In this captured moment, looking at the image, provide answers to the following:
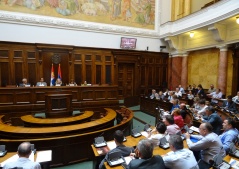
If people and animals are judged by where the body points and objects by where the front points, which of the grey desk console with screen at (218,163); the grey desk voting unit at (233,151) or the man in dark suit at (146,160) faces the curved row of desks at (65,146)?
the man in dark suit

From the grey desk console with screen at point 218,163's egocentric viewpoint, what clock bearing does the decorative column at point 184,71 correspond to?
The decorative column is roughly at 7 o'clock from the grey desk console with screen.

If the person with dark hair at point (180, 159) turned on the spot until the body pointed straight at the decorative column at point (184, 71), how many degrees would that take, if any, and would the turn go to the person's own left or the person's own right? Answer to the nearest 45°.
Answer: approximately 45° to the person's own right

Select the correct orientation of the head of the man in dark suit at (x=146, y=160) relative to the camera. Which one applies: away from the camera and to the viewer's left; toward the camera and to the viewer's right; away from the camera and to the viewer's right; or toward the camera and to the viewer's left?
away from the camera and to the viewer's left

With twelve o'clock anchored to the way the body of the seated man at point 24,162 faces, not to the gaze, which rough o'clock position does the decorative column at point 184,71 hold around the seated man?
The decorative column is roughly at 2 o'clock from the seated man.

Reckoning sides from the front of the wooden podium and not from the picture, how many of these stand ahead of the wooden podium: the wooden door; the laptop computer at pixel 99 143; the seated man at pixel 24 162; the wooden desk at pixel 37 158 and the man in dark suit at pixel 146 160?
4

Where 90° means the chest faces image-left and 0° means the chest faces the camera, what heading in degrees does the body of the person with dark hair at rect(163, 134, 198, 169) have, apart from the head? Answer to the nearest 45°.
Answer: approximately 135°

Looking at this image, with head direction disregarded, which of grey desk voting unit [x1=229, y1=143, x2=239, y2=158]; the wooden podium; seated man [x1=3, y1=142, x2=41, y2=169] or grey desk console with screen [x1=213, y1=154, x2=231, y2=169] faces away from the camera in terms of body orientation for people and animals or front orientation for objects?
the seated man

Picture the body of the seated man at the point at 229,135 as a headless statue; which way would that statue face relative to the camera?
to the viewer's left

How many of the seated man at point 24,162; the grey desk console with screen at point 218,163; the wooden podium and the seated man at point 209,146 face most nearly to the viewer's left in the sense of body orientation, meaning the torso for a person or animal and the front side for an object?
1

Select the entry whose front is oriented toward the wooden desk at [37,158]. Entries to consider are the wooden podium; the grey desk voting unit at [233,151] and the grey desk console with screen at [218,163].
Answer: the wooden podium

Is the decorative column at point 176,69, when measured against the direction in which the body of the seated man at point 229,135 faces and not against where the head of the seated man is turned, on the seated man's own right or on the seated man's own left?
on the seated man's own right

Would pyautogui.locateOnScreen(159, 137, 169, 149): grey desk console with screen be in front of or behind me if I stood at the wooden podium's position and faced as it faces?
in front

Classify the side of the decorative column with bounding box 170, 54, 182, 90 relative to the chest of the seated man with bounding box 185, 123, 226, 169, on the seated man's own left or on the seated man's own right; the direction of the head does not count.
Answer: on the seated man's own right
